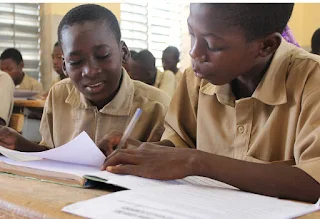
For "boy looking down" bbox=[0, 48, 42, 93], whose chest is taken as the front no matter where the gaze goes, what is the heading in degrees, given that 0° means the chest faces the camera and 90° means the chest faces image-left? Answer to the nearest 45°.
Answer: approximately 45°

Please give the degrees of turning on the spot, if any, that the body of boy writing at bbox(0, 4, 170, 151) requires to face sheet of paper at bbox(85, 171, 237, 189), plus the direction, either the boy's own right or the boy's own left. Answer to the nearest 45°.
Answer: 0° — they already face it

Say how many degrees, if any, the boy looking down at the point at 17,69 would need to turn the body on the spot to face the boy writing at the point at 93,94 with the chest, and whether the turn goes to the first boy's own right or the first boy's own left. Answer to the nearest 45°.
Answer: approximately 45° to the first boy's own left

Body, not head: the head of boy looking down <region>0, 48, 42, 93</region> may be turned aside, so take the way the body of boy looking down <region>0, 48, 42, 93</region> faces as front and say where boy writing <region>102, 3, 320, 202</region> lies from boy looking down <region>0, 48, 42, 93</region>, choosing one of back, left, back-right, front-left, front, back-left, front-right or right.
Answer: front-left

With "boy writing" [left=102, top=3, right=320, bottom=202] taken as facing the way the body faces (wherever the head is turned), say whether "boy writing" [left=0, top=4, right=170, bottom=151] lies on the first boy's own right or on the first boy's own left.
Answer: on the first boy's own right

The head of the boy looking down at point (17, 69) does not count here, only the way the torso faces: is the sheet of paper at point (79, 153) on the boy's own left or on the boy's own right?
on the boy's own left

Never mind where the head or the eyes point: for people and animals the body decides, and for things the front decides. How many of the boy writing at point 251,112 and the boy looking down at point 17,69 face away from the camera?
0

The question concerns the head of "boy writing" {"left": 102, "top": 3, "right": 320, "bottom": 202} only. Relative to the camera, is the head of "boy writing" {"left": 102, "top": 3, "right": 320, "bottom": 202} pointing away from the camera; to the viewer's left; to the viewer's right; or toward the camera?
to the viewer's left

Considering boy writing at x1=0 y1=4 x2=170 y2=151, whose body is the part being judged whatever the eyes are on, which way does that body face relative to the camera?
toward the camera

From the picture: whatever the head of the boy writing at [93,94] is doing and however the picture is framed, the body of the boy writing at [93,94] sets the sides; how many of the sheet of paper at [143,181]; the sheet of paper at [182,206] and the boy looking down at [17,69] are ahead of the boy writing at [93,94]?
2

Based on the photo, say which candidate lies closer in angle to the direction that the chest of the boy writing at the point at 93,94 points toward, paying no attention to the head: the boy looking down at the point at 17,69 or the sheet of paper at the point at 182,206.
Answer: the sheet of paper

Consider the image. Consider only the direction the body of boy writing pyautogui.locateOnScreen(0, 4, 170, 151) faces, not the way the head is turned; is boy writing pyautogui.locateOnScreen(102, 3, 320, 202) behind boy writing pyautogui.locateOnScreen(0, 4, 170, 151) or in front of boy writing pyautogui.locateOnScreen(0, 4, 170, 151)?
in front
